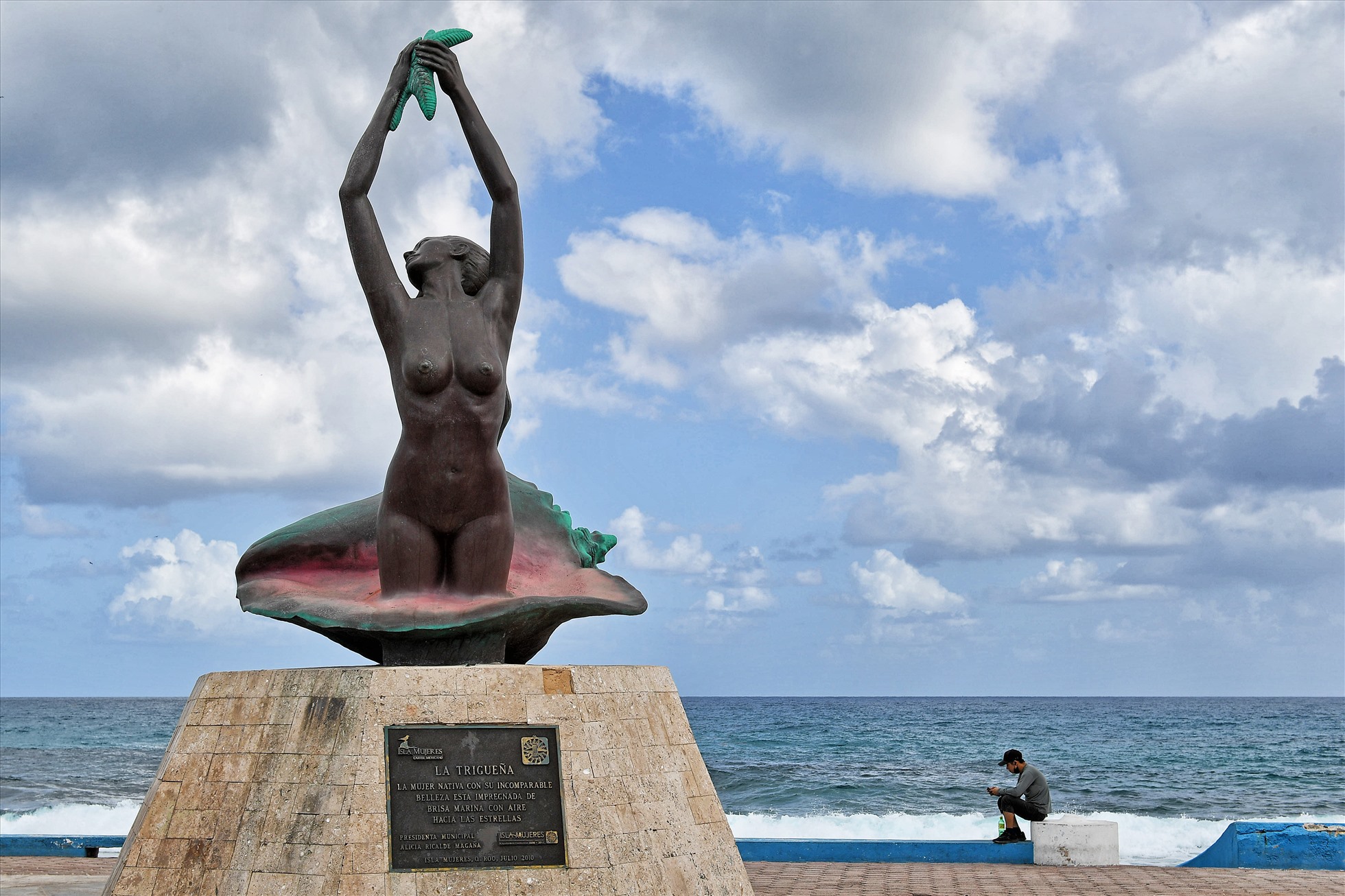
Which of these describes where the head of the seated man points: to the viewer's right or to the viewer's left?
to the viewer's left

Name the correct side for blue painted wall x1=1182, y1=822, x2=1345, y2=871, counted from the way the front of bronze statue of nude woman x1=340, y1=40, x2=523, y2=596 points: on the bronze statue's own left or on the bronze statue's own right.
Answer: on the bronze statue's own left

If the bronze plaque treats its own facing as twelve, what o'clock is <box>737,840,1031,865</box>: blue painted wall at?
The blue painted wall is roughly at 7 o'clock from the bronze plaque.

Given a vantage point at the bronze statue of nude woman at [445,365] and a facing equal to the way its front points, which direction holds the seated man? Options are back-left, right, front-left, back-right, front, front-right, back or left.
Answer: back-left

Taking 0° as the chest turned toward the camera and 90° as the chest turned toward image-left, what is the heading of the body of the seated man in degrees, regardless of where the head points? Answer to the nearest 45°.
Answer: approximately 90°

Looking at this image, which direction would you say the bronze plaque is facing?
toward the camera

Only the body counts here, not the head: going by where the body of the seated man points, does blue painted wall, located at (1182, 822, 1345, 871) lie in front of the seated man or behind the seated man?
behind

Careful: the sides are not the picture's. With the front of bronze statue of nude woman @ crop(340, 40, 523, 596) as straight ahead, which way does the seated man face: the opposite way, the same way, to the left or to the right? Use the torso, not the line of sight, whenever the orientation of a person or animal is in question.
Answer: to the right

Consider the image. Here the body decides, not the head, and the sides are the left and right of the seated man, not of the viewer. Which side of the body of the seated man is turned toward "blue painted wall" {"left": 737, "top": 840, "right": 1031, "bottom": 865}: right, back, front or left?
front

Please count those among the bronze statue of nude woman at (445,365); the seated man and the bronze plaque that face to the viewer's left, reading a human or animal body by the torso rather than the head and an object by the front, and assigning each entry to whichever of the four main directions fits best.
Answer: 1
